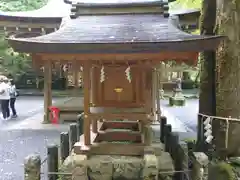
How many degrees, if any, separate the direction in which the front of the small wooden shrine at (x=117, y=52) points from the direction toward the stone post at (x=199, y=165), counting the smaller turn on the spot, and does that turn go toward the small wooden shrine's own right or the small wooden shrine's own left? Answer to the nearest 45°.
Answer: approximately 45° to the small wooden shrine's own left

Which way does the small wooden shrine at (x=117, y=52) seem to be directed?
toward the camera

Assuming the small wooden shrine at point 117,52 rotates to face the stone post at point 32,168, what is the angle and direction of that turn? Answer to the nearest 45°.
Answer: approximately 45° to its right

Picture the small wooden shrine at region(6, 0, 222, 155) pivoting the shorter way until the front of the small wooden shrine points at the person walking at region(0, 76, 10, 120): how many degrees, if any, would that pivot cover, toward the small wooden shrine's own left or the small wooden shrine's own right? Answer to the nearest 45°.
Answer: approximately 135° to the small wooden shrine's own right

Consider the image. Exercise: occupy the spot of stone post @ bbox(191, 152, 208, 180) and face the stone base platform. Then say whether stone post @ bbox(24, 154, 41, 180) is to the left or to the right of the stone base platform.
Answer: left

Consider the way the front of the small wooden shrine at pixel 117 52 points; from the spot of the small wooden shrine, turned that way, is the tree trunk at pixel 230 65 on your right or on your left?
on your left

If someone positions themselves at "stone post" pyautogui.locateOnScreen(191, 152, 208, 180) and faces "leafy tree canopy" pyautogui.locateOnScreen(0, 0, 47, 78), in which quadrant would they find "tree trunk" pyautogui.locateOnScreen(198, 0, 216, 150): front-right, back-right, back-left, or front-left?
front-right
